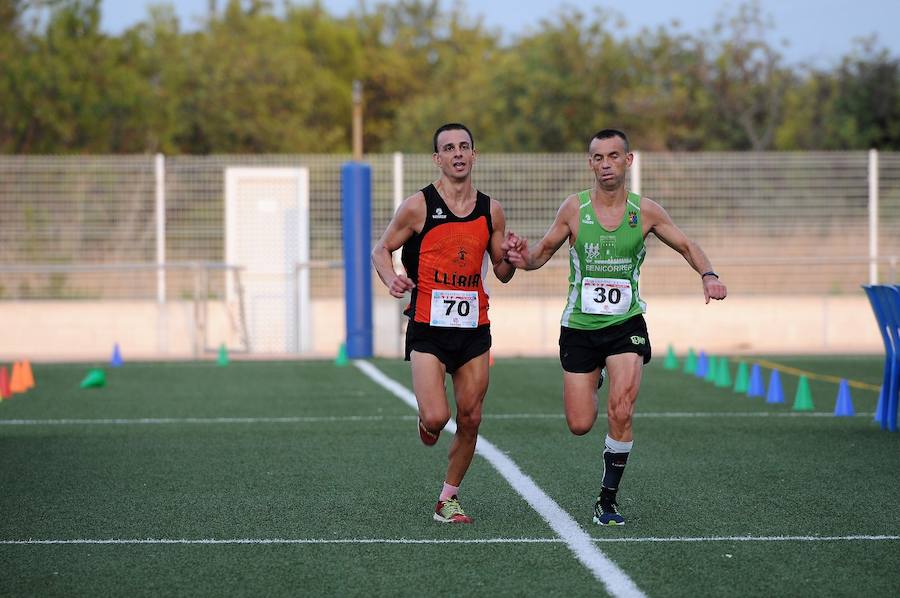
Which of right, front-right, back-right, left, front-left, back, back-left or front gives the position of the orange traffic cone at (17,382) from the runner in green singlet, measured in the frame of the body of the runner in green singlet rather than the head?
back-right

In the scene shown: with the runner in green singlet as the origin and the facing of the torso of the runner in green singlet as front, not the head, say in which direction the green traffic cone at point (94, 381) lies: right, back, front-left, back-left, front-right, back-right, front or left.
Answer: back-right

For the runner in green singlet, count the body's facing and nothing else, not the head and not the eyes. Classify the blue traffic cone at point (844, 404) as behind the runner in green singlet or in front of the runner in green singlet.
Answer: behind

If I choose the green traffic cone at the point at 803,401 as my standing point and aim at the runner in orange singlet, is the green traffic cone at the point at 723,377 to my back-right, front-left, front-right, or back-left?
back-right

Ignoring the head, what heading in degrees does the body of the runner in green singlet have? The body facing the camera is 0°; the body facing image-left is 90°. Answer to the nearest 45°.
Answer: approximately 0°

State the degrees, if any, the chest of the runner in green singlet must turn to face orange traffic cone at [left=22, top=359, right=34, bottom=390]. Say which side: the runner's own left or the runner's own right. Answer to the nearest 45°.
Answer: approximately 135° to the runner's own right

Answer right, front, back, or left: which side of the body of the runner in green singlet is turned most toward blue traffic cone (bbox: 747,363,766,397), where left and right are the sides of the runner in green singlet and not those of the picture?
back

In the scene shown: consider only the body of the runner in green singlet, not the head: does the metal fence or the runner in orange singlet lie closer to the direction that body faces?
the runner in orange singlet

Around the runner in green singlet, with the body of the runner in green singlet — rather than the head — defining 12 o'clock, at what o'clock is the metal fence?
The metal fence is roughly at 6 o'clock from the runner in green singlet.

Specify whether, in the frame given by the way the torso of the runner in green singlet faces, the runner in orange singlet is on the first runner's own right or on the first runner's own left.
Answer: on the first runner's own right

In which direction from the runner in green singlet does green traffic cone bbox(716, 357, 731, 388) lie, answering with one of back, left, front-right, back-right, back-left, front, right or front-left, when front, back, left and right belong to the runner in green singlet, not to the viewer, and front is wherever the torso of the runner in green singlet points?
back
